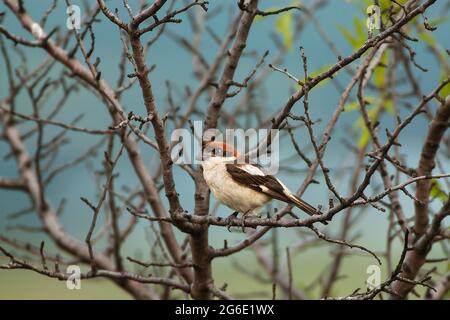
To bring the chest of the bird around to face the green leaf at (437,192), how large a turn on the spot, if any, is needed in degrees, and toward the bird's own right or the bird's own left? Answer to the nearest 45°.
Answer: approximately 180°

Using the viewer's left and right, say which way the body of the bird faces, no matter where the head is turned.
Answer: facing to the left of the viewer
